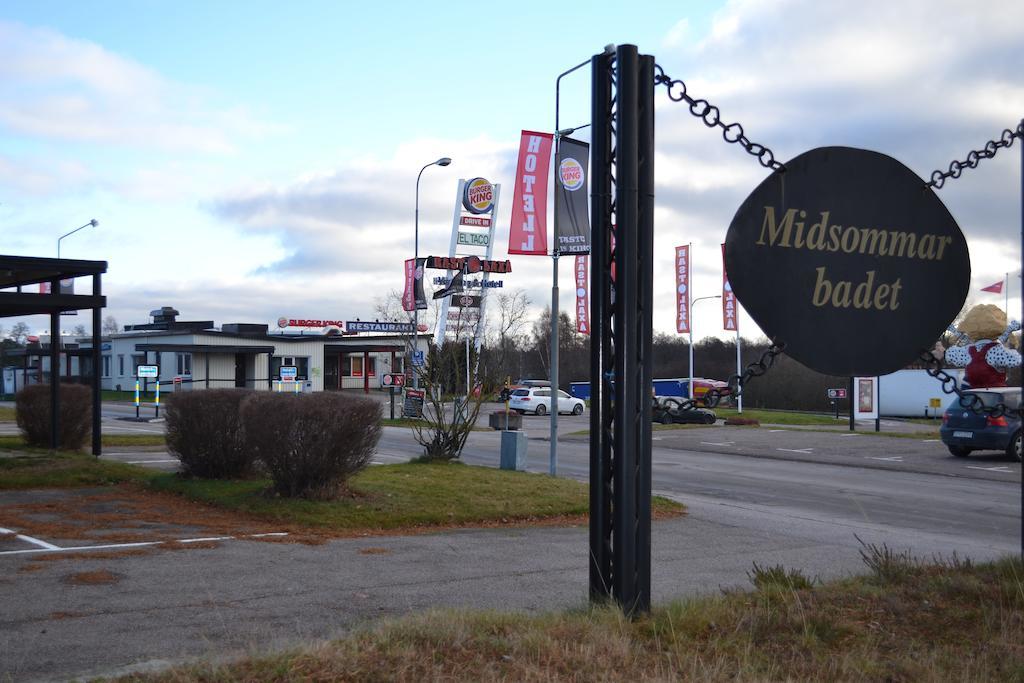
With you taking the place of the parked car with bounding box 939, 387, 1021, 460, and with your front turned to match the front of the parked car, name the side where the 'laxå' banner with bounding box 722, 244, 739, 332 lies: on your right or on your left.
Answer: on your left

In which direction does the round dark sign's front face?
toward the camera

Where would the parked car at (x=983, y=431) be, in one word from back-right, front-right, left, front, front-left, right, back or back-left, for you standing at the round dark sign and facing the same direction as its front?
back

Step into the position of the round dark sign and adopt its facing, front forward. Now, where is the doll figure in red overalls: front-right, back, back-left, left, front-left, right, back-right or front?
back

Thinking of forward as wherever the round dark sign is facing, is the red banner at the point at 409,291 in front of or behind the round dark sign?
behind

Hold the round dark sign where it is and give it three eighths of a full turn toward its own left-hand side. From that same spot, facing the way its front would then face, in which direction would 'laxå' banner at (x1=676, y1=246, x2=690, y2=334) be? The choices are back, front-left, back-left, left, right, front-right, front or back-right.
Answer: front-left
